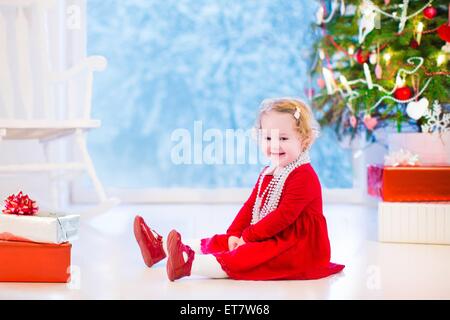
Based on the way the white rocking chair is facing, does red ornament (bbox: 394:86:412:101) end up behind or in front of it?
in front

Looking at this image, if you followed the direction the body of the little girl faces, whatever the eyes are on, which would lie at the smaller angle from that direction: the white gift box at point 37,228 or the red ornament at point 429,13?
the white gift box

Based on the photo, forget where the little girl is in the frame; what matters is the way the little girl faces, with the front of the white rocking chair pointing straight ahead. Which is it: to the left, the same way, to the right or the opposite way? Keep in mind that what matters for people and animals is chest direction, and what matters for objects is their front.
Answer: to the right

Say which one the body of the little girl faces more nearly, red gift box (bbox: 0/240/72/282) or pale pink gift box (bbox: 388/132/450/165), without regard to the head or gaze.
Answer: the red gift box

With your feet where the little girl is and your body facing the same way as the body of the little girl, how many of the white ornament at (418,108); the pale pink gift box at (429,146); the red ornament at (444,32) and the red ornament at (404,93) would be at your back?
4

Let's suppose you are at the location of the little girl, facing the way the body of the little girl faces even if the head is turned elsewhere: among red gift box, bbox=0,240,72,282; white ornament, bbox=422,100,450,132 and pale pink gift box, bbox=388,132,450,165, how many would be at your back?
2

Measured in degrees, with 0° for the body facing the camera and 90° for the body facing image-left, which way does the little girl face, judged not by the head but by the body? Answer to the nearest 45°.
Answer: approximately 45°

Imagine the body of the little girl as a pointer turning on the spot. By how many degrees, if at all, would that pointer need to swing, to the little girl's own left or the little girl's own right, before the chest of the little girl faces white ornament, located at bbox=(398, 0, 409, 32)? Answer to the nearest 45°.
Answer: approximately 180°

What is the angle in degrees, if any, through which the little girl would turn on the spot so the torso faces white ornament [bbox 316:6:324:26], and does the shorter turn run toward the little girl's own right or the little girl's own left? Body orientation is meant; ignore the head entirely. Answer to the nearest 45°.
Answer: approximately 135° to the little girl's own right

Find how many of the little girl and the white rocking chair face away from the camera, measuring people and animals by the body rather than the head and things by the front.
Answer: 0

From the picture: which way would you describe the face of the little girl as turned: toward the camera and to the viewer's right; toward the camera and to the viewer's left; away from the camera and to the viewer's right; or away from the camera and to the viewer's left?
toward the camera and to the viewer's left

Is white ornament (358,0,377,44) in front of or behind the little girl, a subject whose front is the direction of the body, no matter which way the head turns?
behind

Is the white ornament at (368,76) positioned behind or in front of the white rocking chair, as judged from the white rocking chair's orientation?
in front

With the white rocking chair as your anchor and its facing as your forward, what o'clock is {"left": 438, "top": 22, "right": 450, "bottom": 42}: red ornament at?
The red ornament is roughly at 11 o'clock from the white rocking chair.

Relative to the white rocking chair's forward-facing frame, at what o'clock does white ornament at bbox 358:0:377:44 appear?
The white ornament is roughly at 11 o'clock from the white rocking chair.

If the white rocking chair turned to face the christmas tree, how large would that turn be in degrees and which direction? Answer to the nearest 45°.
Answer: approximately 45° to its left

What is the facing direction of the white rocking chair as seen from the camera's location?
facing the viewer and to the right of the viewer
